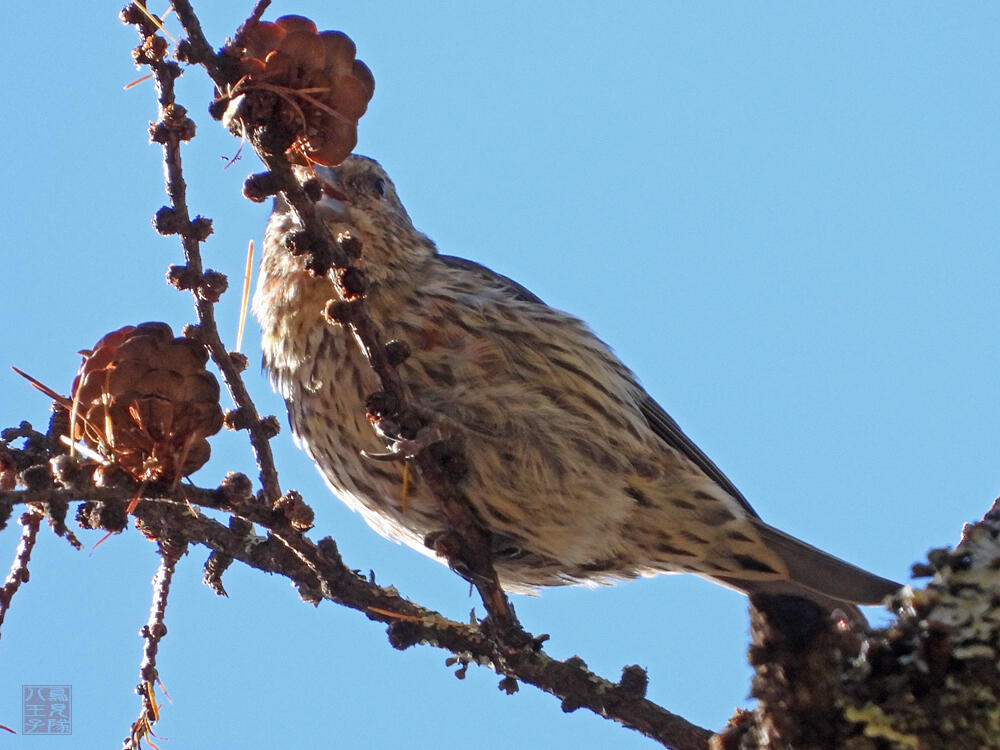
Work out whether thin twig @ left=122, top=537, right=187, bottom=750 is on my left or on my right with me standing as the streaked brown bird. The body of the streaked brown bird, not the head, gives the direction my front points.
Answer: on my right

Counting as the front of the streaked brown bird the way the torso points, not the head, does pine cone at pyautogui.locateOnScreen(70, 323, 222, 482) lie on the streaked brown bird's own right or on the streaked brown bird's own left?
on the streaked brown bird's own right

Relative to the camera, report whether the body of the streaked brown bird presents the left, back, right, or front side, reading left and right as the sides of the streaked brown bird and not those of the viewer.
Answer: left
